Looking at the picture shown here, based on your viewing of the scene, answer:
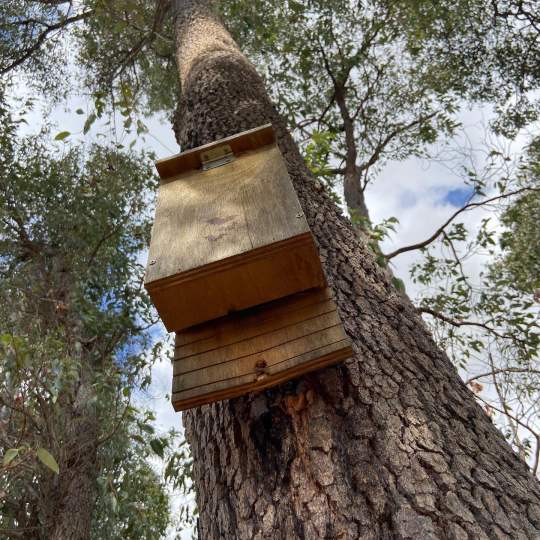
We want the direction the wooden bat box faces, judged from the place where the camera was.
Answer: facing the viewer

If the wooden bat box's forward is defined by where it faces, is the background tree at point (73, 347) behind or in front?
behind
